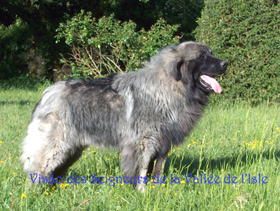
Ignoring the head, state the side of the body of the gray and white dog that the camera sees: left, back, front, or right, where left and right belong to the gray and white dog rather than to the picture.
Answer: right

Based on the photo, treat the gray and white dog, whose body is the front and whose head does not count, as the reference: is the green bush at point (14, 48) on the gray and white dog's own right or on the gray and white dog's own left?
on the gray and white dog's own left

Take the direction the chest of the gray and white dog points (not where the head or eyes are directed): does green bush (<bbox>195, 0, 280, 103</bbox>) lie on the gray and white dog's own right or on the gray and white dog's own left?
on the gray and white dog's own left

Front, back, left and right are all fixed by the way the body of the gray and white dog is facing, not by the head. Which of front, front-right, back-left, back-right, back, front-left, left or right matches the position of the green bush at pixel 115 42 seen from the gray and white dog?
left

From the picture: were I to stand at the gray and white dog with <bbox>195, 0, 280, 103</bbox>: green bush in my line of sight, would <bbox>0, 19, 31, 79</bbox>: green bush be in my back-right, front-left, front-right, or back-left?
front-left
